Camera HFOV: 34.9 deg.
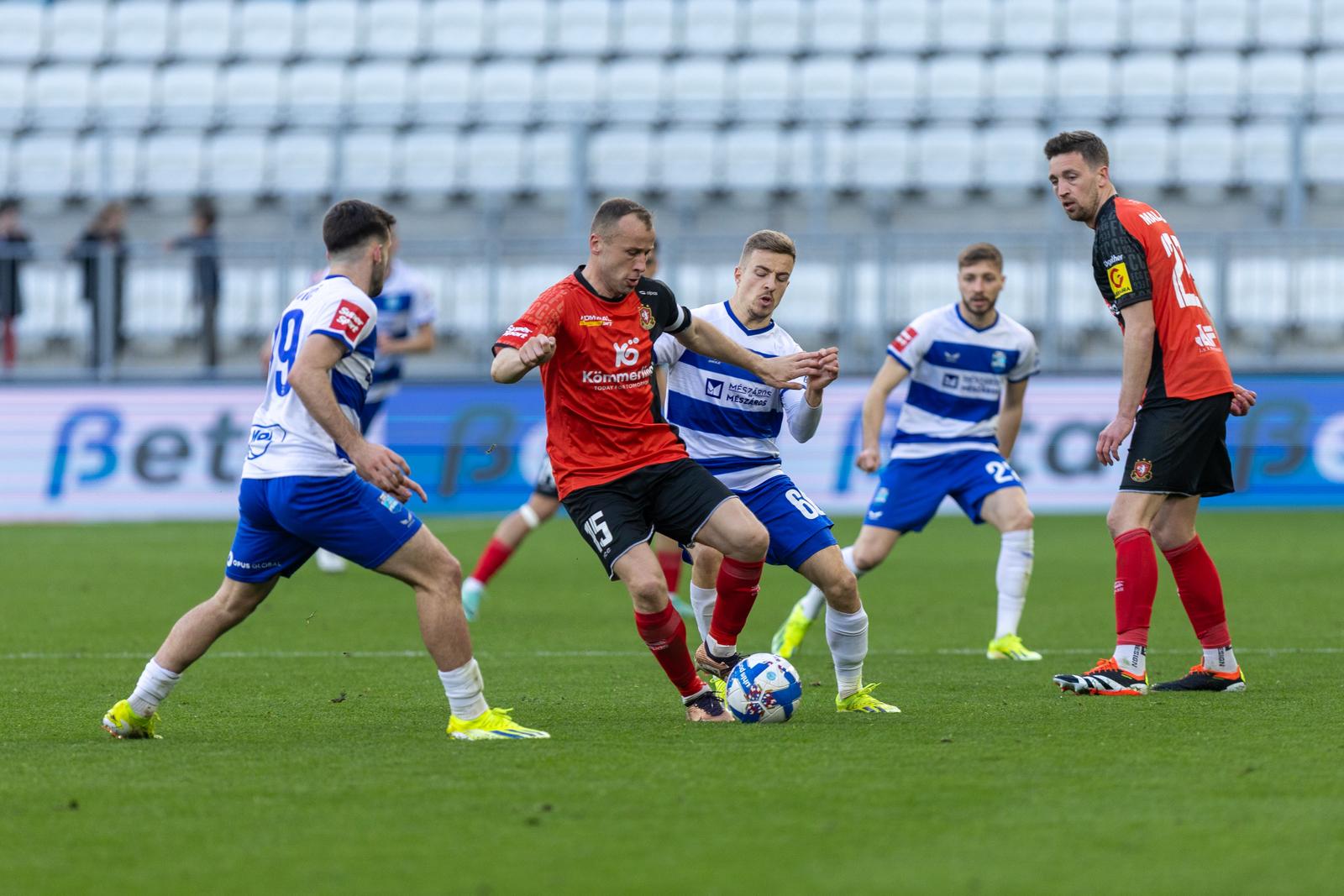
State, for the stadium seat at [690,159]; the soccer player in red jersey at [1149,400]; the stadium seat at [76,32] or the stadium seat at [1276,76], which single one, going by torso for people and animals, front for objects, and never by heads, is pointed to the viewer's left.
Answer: the soccer player in red jersey

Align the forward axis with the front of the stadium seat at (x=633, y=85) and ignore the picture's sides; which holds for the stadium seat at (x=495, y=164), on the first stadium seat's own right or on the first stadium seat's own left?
on the first stadium seat's own right

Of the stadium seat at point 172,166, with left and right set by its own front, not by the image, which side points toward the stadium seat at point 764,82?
left

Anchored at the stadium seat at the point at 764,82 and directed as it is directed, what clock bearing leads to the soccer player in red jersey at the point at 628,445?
The soccer player in red jersey is roughly at 12 o'clock from the stadium seat.

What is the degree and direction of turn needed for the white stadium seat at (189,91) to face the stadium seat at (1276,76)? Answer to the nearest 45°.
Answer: approximately 45° to its left

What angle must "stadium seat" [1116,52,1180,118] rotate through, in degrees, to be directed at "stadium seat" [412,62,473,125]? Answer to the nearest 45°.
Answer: approximately 90° to its right
